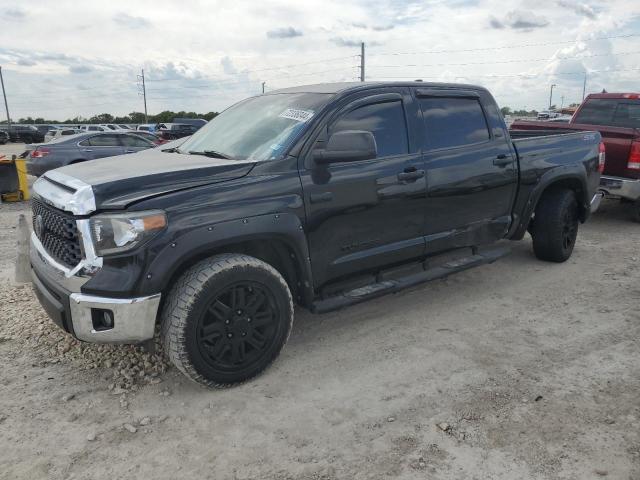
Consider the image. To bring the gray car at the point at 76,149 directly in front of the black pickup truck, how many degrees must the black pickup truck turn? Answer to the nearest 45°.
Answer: approximately 90° to its right

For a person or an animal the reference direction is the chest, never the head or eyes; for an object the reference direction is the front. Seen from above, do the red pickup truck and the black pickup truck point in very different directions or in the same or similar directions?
very different directions

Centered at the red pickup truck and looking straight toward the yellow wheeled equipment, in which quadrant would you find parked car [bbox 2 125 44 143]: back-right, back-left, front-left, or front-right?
front-right

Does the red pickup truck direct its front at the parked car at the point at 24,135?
no

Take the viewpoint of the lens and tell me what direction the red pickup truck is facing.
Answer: facing away from the viewer and to the right of the viewer

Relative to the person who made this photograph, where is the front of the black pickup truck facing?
facing the viewer and to the left of the viewer

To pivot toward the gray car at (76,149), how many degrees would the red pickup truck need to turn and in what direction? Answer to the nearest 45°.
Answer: approximately 135° to its left

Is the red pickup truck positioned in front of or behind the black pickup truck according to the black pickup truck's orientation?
behind
